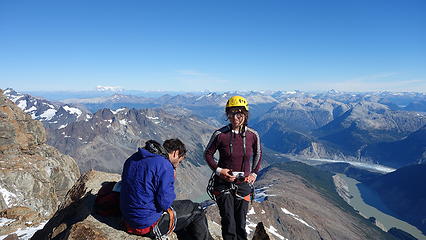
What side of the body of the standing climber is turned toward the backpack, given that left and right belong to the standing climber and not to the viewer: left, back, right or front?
right

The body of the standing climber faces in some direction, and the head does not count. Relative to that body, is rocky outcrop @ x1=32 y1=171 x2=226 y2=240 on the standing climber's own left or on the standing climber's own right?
on the standing climber's own right

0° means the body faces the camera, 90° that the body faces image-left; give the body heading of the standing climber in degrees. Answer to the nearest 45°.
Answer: approximately 0°
